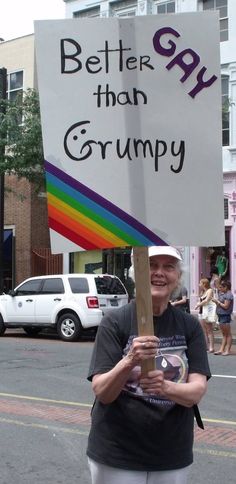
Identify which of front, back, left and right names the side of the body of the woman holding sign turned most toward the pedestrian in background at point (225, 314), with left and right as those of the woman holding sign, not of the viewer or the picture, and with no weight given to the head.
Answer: back

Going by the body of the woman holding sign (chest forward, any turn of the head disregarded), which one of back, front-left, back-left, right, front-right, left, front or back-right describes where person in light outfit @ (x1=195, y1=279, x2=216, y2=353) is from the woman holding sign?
back

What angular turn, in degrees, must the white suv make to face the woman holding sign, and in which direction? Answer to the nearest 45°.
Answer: approximately 135° to its left

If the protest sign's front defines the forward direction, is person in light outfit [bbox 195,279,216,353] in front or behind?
behind

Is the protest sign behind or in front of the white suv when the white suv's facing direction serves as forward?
behind

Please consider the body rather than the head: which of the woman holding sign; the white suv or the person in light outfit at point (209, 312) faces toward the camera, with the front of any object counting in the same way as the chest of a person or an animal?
the woman holding sign

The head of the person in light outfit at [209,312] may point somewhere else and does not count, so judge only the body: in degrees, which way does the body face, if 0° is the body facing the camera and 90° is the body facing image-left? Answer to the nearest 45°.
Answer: approximately 90°
